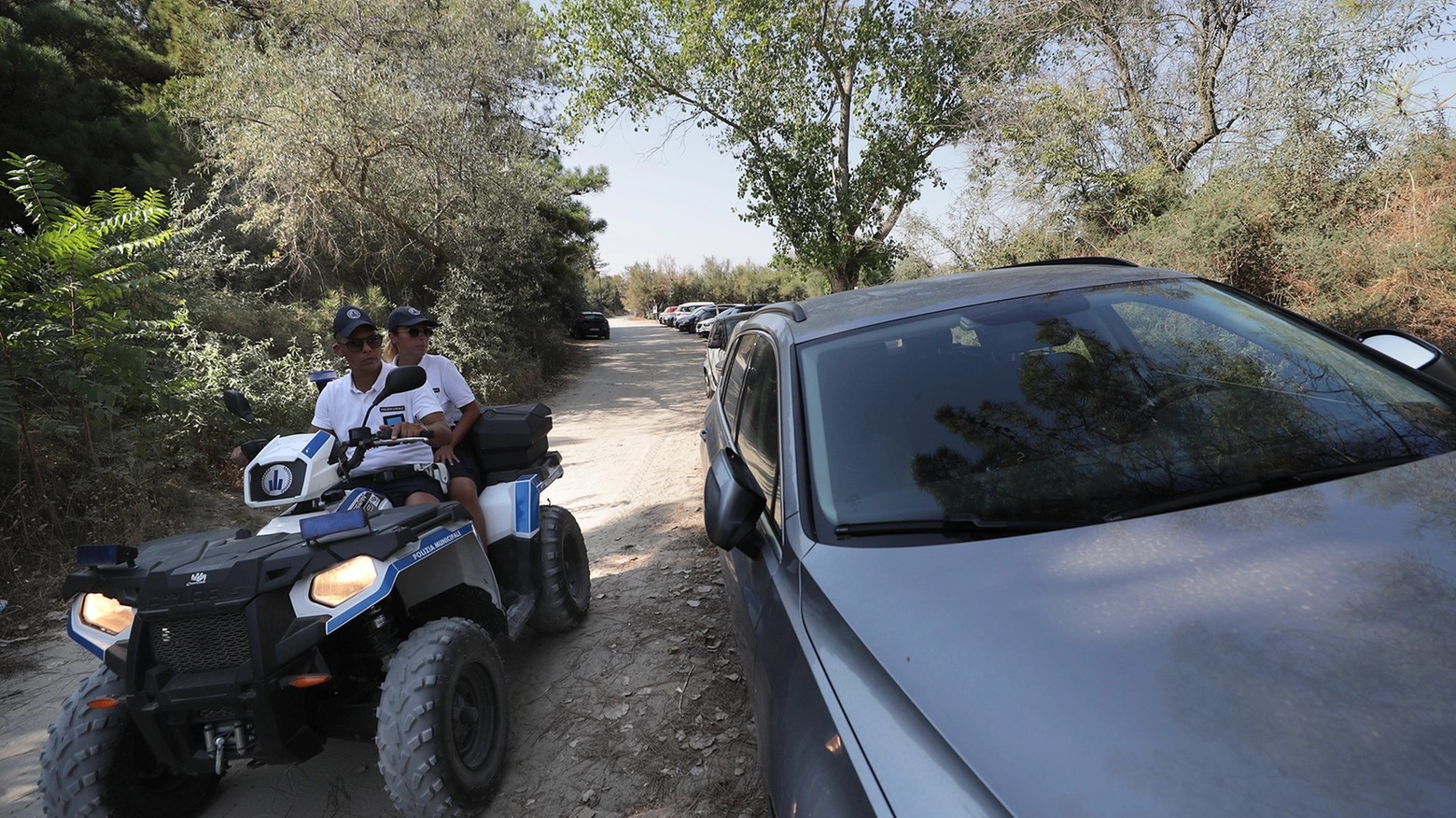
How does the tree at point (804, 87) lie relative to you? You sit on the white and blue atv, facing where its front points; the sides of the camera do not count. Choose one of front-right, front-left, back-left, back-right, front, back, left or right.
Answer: back

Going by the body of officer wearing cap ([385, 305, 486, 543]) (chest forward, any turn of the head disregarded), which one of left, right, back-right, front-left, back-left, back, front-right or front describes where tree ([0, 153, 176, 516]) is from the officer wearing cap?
right

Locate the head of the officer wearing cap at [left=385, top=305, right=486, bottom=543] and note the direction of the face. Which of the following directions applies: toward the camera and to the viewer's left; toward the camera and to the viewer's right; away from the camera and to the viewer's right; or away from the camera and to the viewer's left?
toward the camera and to the viewer's right

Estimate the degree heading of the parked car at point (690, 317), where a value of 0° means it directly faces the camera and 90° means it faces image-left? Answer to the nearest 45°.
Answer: approximately 45°

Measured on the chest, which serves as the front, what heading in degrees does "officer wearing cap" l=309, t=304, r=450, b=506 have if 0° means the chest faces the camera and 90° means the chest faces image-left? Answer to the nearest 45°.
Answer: approximately 0°

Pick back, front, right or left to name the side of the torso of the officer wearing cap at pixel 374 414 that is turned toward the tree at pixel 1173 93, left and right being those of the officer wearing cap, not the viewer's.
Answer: back

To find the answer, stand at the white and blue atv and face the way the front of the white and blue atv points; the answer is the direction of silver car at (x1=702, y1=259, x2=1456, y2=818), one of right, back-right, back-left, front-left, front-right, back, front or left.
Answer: left

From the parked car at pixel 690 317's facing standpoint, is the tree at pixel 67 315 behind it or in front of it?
in front

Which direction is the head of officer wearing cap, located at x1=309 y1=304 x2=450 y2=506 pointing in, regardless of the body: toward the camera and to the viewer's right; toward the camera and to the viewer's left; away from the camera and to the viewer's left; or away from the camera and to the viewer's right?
toward the camera and to the viewer's right

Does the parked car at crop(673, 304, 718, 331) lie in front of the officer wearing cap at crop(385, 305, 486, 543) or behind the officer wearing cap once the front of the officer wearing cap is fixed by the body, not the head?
behind

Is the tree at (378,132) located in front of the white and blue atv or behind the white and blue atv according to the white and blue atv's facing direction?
behind

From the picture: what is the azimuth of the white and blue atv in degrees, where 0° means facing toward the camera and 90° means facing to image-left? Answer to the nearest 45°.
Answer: approximately 45°
